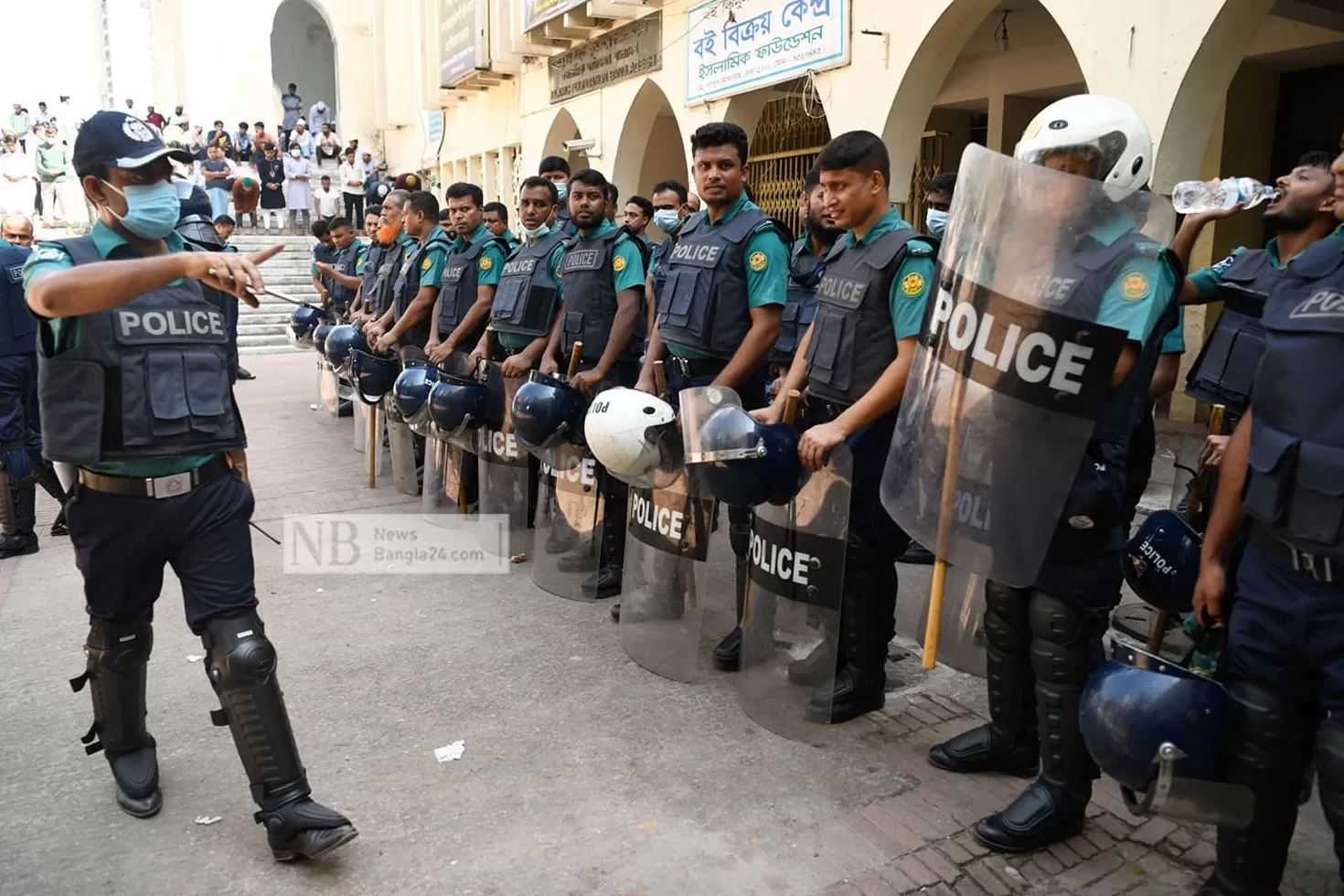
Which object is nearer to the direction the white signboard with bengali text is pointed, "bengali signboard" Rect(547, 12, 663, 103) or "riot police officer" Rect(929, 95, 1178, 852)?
the riot police officer

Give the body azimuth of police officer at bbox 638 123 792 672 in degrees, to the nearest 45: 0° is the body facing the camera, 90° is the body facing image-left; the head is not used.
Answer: approximately 45°

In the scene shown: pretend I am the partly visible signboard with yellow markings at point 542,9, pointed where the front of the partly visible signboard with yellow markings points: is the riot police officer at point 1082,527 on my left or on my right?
on my left

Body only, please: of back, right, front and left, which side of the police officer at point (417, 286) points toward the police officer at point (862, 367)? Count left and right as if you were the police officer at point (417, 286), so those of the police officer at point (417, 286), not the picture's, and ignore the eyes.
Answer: left

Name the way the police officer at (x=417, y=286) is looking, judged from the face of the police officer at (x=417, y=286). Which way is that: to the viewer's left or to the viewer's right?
to the viewer's left

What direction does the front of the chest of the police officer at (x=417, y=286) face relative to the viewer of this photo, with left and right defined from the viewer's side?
facing to the left of the viewer

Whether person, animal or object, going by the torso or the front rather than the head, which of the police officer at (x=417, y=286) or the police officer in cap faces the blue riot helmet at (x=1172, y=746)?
the police officer in cap

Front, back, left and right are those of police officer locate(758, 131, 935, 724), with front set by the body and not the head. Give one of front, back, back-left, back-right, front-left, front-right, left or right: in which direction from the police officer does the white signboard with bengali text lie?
back-right

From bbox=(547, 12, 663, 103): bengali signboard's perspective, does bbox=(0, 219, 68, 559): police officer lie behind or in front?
in front

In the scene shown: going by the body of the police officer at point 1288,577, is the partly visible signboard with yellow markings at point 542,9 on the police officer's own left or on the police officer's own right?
on the police officer's own right

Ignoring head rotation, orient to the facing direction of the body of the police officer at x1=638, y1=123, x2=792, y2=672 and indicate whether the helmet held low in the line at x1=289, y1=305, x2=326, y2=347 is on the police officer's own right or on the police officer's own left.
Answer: on the police officer's own right

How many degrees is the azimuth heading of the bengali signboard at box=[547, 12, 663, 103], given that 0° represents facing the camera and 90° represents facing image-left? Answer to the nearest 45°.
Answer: approximately 45°
